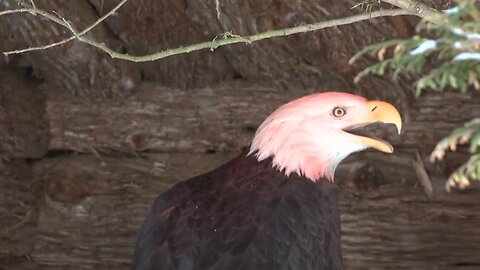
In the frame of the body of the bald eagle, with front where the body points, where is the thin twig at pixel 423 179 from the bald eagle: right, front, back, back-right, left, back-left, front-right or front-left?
front-left

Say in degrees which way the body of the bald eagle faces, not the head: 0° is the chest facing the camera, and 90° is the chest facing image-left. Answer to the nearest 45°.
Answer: approximately 270°
